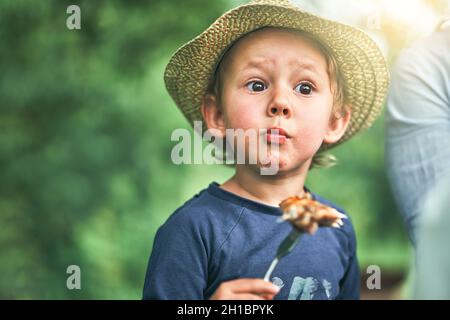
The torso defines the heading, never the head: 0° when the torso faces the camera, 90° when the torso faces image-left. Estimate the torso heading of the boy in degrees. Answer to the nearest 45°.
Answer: approximately 315°
